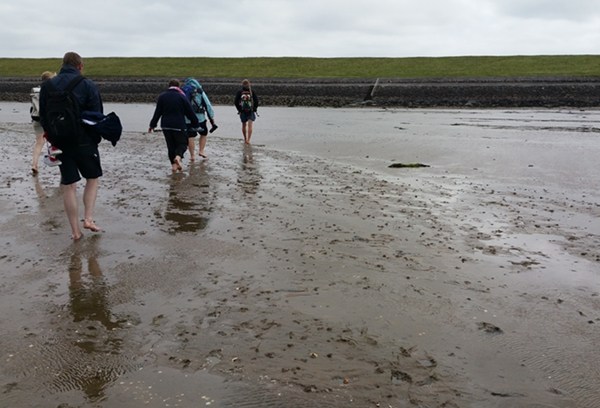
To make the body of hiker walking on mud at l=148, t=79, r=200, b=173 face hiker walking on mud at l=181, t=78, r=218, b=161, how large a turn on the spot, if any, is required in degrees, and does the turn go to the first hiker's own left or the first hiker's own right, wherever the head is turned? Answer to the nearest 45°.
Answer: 0° — they already face them

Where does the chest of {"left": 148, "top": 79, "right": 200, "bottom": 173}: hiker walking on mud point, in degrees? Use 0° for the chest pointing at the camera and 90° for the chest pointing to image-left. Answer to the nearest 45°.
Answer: approximately 180°

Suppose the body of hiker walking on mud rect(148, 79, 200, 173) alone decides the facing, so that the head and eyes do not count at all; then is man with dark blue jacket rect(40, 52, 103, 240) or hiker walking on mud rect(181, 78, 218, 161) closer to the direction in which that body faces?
the hiker walking on mud

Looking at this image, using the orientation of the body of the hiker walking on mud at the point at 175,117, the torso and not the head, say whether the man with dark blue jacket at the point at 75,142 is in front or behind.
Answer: behind
